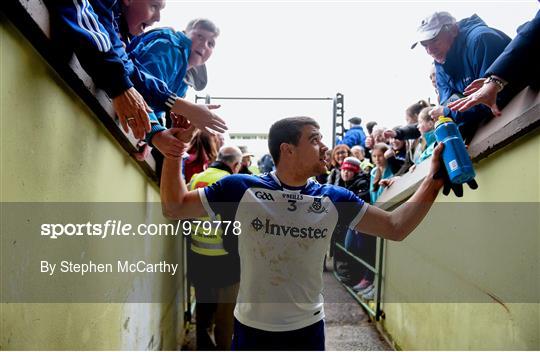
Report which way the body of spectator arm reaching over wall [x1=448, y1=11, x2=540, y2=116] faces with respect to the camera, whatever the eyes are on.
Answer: to the viewer's left

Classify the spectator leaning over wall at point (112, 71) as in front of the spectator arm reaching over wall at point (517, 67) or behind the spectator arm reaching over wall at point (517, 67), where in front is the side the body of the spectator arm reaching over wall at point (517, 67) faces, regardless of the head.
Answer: in front

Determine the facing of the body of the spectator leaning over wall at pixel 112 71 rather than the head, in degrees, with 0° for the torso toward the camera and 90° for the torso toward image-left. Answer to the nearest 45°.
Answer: approximately 270°

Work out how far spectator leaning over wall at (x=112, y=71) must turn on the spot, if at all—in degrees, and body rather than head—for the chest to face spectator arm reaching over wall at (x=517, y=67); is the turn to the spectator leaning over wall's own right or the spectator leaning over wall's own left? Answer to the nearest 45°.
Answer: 0° — they already face them

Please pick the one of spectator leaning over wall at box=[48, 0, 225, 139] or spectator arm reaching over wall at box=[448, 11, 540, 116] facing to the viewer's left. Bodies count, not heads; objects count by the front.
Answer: spectator arm reaching over wall at box=[448, 11, 540, 116]

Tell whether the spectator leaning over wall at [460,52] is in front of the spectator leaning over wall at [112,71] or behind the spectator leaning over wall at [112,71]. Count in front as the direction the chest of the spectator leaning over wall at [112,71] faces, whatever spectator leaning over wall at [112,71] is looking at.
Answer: in front

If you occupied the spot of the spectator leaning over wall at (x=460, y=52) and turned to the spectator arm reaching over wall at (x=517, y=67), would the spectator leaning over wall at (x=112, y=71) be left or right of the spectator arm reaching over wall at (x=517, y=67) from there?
right
